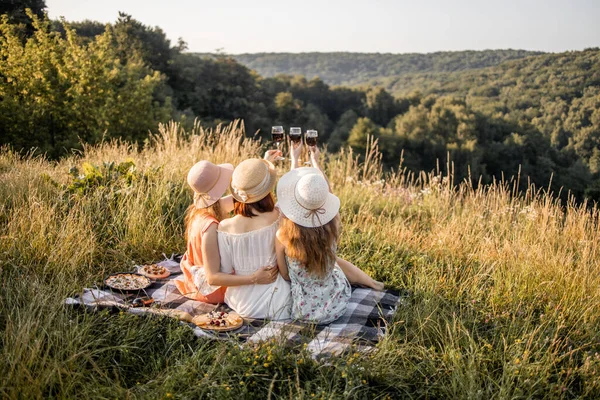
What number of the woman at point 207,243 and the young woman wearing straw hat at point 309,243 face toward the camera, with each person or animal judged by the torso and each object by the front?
0

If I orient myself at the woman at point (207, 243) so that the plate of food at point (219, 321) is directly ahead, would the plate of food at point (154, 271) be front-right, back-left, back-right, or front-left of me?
back-right

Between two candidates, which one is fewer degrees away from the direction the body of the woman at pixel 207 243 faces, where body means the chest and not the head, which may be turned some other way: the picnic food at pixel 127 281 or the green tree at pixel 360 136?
the green tree

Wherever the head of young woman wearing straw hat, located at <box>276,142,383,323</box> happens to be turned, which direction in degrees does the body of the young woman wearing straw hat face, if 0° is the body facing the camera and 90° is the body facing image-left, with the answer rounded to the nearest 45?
approximately 180°

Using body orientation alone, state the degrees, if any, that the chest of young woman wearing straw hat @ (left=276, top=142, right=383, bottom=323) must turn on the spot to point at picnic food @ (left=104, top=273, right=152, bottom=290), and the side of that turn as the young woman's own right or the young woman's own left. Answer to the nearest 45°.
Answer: approximately 90° to the young woman's own left

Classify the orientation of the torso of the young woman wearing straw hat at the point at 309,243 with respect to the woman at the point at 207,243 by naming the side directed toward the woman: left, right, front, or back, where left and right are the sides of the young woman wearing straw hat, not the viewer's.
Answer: left

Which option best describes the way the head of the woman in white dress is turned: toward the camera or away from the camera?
away from the camera

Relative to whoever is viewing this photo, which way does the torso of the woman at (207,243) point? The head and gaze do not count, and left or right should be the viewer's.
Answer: facing away from the viewer and to the right of the viewer

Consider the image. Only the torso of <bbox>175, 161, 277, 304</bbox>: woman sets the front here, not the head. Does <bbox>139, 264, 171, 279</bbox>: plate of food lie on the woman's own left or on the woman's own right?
on the woman's own left

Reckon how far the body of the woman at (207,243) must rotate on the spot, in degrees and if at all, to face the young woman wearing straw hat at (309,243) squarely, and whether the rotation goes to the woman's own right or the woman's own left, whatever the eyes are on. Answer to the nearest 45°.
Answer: approximately 90° to the woman's own right

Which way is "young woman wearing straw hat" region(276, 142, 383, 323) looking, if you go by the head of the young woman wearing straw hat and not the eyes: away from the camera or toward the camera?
away from the camera

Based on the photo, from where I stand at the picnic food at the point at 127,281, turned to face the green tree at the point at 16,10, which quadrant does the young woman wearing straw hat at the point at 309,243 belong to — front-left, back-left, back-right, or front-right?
back-right

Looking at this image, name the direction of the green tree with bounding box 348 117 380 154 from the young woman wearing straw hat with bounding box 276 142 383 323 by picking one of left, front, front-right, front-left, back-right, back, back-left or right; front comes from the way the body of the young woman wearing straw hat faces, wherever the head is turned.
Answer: front
